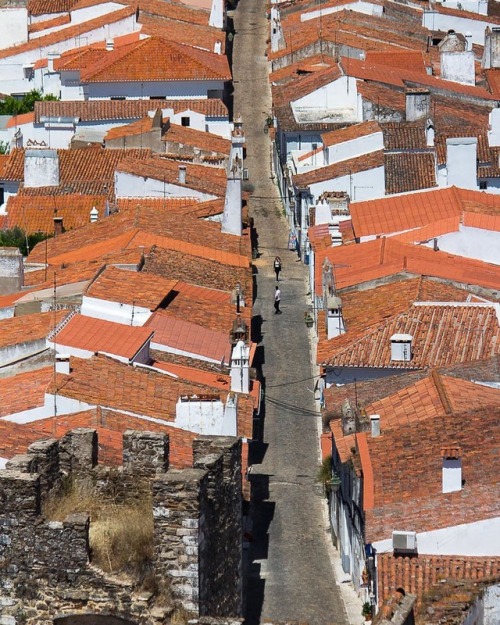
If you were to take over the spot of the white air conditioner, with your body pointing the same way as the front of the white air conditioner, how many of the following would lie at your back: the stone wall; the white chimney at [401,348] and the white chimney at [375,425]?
2

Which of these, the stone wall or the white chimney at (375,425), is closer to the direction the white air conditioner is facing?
the stone wall

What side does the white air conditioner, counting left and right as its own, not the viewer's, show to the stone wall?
front

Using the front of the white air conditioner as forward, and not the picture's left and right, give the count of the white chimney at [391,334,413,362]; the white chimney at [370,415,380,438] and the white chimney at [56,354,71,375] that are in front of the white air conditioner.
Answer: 0

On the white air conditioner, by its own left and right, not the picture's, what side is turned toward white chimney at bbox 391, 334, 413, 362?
back

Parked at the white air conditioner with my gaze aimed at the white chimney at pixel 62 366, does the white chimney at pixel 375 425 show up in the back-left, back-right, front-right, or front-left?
front-right

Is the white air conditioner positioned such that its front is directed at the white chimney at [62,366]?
no

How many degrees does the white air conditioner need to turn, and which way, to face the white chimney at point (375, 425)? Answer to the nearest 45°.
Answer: approximately 180°
